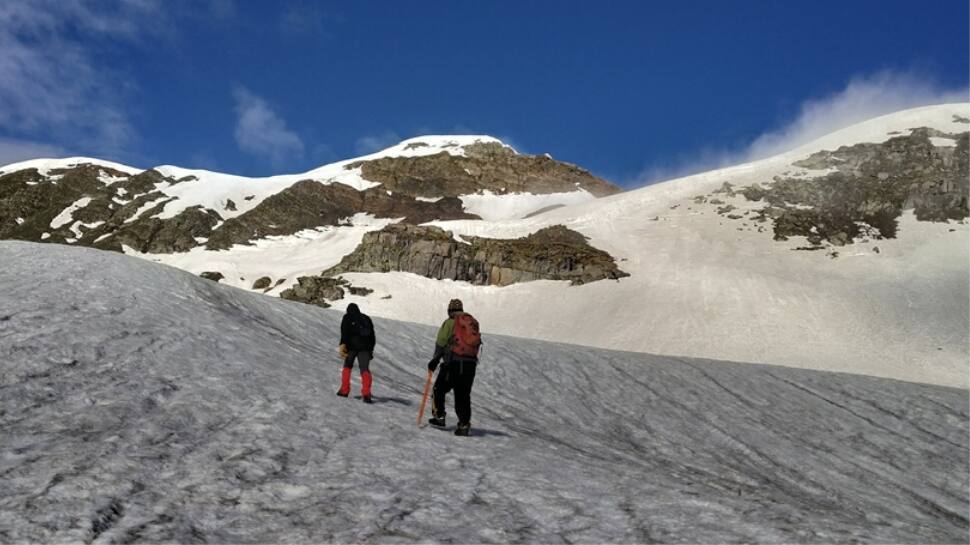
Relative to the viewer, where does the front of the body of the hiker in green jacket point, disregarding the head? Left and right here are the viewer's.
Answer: facing away from the viewer and to the left of the viewer

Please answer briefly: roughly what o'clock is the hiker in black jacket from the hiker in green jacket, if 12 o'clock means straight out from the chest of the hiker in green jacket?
The hiker in black jacket is roughly at 12 o'clock from the hiker in green jacket.
